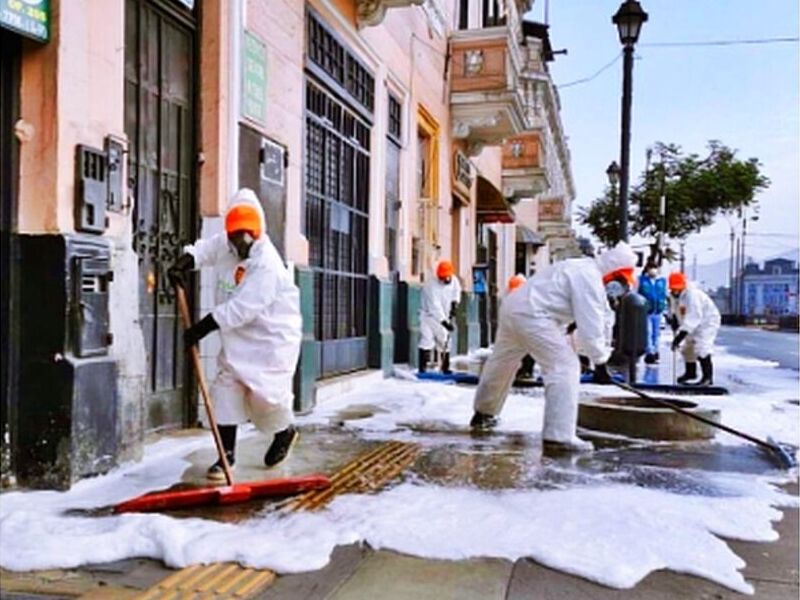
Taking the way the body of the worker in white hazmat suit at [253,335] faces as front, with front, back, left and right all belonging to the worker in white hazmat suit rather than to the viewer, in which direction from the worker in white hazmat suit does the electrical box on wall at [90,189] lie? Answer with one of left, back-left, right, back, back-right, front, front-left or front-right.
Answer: front-right

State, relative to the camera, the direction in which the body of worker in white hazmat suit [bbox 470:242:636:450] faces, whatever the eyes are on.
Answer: to the viewer's right

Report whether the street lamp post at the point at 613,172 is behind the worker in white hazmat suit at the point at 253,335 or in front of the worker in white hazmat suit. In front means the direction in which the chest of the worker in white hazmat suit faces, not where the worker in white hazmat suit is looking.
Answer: behind

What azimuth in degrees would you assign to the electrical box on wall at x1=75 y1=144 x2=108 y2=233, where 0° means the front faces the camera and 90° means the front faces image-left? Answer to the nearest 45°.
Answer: approximately 315°

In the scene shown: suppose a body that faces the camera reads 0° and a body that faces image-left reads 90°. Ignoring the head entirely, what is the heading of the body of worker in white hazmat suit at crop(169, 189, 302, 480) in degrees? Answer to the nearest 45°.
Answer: approximately 45°

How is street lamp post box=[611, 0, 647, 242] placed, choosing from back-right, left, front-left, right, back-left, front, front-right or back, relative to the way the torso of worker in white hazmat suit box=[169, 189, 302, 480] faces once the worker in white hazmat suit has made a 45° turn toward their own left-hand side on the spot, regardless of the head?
back-left

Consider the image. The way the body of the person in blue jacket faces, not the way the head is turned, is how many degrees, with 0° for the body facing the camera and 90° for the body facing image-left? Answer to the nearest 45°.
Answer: approximately 0°

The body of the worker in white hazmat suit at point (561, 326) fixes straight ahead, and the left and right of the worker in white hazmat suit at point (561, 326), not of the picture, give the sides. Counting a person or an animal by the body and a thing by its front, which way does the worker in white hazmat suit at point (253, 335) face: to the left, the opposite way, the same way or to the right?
to the right

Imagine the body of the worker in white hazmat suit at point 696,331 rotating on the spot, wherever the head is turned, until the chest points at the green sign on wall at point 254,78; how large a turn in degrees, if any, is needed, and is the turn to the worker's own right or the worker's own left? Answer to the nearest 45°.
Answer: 0° — they already face it

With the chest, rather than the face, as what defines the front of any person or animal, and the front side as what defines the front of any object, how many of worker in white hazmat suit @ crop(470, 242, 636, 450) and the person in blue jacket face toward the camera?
1

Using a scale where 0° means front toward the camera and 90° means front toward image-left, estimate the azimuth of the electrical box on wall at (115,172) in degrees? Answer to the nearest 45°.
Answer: approximately 315°

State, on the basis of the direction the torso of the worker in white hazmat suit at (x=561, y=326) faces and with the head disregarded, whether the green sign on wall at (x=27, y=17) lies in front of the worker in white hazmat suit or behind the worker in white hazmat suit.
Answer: behind

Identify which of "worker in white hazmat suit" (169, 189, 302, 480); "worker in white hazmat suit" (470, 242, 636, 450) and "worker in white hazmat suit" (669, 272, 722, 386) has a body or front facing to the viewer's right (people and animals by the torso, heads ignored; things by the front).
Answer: "worker in white hazmat suit" (470, 242, 636, 450)

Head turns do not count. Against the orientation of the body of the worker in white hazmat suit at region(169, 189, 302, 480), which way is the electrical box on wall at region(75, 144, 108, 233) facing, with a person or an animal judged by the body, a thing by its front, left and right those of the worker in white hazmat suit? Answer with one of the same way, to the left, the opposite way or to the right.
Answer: to the left
